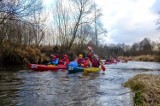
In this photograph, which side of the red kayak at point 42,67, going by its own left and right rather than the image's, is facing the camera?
left

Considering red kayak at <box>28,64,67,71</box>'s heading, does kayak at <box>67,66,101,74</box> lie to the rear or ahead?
to the rear

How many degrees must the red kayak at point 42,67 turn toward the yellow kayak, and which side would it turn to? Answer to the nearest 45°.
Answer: approximately 180°

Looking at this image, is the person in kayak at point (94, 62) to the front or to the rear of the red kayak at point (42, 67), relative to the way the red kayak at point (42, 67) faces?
to the rear
